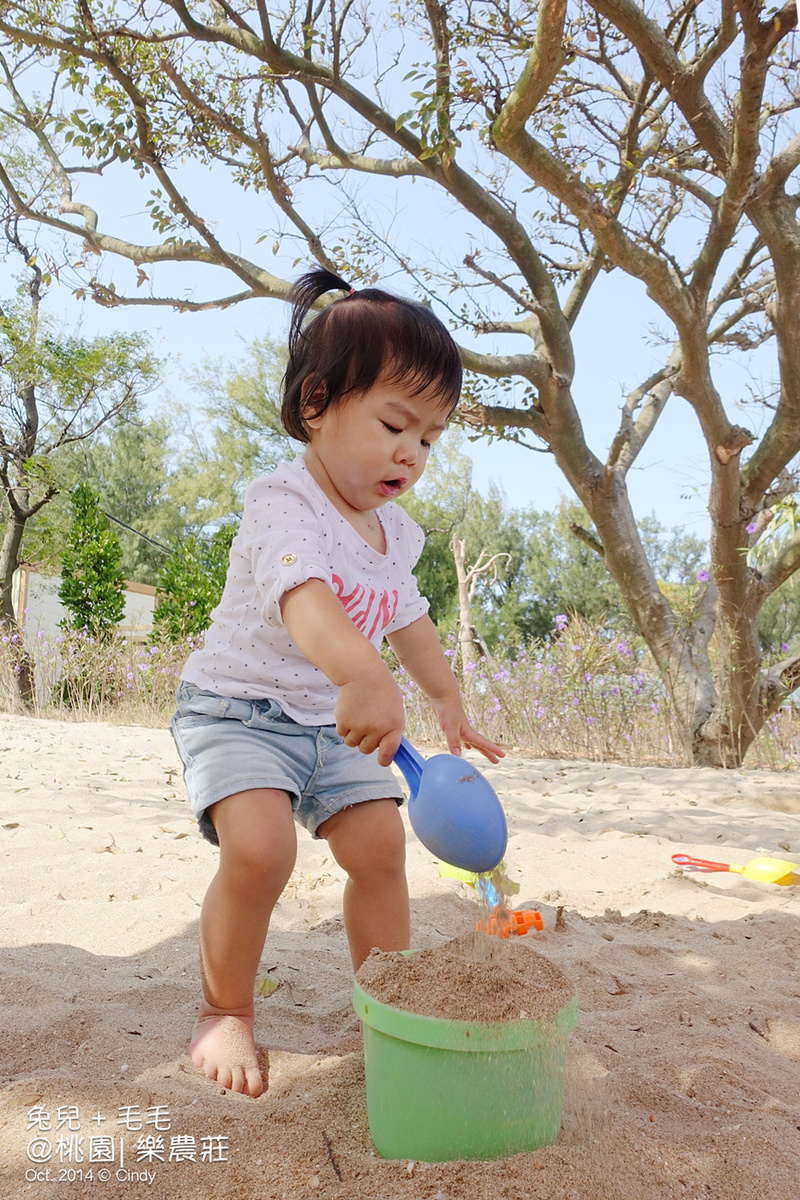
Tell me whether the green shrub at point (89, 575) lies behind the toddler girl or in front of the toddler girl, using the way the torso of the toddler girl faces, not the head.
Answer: behind

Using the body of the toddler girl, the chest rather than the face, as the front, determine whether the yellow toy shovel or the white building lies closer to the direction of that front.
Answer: the yellow toy shovel

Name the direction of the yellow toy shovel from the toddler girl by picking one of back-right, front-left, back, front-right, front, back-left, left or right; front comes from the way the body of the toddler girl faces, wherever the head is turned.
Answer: left

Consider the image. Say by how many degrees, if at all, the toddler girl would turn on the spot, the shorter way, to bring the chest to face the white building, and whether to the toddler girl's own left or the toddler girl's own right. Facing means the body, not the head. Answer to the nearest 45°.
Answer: approximately 135° to the toddler girl's own left

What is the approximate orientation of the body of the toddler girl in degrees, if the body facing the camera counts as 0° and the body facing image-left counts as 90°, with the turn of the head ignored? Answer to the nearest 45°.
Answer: approximately 315°

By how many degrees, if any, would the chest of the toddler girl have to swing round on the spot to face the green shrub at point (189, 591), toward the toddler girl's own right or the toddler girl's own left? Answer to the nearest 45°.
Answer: approximately 135° to the toddler girl's own left

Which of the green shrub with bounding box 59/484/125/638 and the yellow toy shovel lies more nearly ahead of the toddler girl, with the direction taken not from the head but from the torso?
the yellow toy shovel

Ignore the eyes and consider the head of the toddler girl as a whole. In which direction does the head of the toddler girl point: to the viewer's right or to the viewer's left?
to the viewer's right
